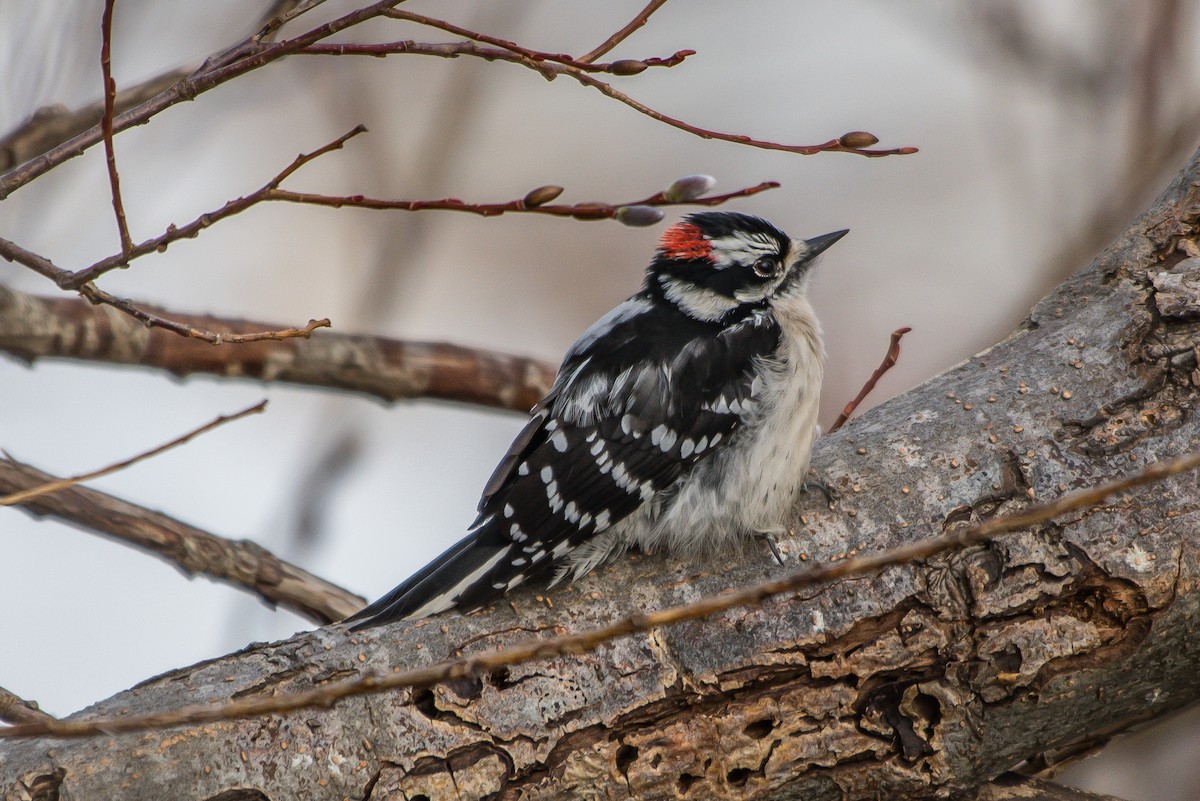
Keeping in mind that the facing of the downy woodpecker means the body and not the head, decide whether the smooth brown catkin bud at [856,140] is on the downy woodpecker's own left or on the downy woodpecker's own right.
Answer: on the downy woodpecker's own right

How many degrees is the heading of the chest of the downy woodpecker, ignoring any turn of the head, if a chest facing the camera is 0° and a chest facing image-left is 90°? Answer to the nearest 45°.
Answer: approximately 270°
